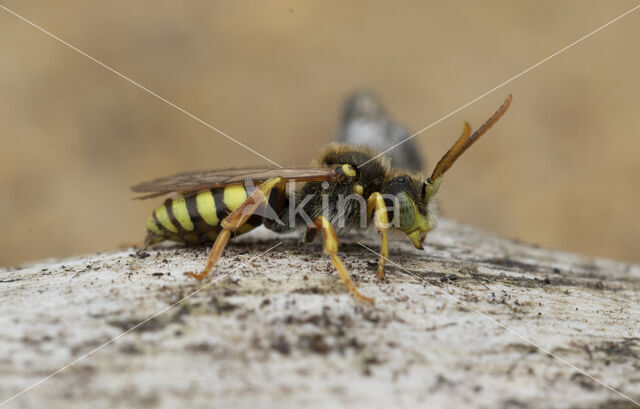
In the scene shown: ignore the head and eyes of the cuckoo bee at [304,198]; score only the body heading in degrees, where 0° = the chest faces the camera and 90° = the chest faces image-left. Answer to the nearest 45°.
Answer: approximately 270°

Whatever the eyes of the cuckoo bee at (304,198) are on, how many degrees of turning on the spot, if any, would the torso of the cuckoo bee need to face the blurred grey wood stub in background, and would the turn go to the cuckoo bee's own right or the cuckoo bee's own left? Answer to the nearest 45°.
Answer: approximately 90° to the cuckoo bee's own left
